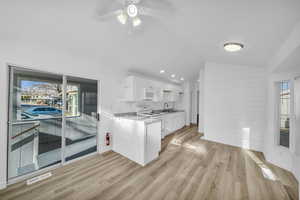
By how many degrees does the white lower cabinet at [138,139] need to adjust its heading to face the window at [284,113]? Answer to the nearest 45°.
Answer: approximately 45° to its left

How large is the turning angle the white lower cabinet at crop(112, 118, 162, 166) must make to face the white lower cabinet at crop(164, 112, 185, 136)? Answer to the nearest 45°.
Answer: approximately 90° to its left

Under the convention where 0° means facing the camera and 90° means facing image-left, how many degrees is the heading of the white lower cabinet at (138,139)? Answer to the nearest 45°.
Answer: approximately 315°

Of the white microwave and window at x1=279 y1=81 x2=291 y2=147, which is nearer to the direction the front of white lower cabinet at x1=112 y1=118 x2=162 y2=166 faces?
the window

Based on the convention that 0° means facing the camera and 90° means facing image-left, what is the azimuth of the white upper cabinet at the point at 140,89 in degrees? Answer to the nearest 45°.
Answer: approximately 315°

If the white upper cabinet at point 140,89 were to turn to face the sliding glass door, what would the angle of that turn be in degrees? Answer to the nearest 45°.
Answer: approximately 90° to its right

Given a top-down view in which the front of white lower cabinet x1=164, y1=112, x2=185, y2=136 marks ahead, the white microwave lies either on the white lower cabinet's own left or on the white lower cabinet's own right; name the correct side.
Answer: on the white lower cabinet's own right

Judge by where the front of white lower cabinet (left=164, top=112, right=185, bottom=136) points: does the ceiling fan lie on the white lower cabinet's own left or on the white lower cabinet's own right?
on the white lower cabinet's own right
